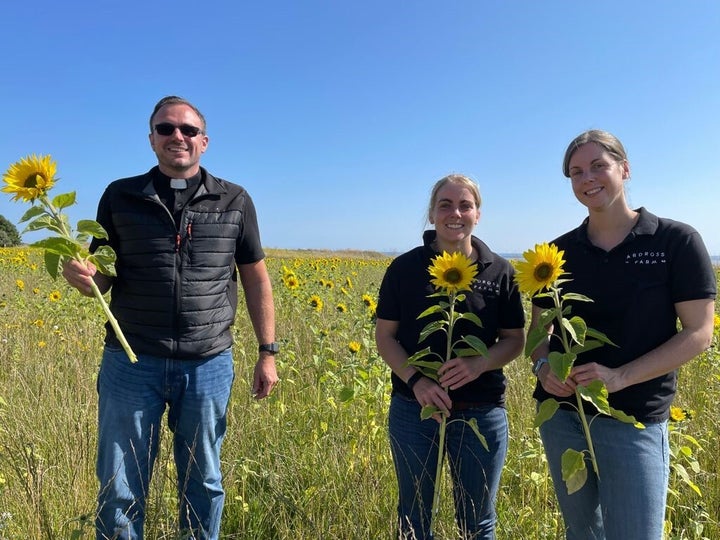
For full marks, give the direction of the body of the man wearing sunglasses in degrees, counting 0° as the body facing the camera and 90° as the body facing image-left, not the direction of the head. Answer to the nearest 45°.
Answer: approximately 0°
